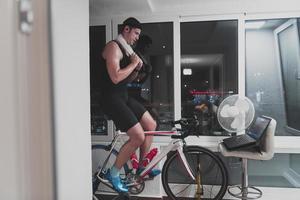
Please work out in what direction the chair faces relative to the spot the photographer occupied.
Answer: facing to the left of the viewer

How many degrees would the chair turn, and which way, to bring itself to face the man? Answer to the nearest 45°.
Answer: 0° — it already faces them

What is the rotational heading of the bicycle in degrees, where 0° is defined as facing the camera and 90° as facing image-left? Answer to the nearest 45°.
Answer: approximately 270°

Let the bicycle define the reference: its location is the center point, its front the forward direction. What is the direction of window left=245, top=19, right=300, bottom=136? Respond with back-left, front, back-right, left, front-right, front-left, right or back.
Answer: front

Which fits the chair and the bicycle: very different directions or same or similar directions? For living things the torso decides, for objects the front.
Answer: very different directions

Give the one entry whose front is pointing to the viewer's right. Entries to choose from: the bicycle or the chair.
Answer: the bicycle

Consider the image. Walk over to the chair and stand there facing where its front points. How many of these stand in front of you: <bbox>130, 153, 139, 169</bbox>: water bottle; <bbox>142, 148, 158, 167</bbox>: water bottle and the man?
3

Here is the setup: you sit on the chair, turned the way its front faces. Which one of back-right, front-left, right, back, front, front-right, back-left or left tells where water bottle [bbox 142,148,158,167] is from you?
front

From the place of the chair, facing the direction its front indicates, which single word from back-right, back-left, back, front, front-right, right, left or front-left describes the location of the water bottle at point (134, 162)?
front

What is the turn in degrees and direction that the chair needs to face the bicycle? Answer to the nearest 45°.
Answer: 0° — it already faces it
